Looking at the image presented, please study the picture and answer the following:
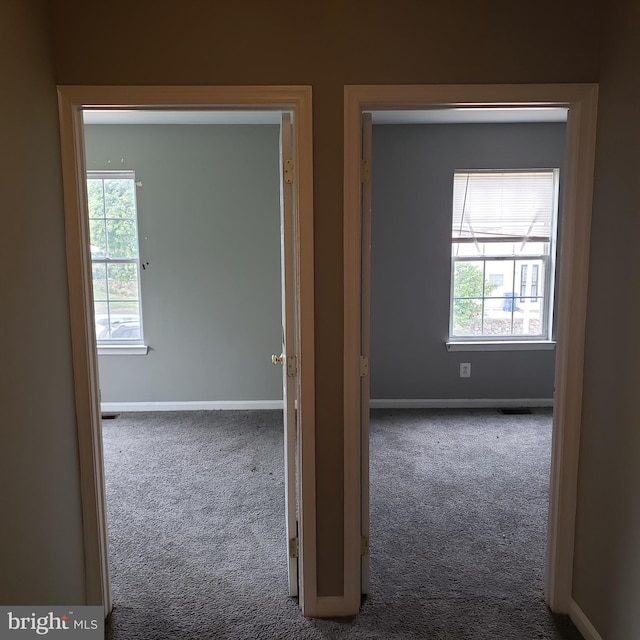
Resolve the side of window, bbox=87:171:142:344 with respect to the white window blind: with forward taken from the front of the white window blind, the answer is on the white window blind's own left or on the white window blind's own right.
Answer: on the white window blind's own right

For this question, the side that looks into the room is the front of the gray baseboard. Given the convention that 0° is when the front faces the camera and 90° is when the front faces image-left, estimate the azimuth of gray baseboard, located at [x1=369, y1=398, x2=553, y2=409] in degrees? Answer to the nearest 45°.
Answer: approximately 0°

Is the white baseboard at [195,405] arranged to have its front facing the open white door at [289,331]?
yes

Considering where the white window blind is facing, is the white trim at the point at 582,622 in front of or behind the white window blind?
in front

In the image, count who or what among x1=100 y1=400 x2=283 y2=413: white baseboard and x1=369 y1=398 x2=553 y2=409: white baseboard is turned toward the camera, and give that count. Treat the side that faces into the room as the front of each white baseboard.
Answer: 2

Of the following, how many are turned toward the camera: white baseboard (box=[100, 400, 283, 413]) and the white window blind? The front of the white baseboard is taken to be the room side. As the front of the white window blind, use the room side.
2

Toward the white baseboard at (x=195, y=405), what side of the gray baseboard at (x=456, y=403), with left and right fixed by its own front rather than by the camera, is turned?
right

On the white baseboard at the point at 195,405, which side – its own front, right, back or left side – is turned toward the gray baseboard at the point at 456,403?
left

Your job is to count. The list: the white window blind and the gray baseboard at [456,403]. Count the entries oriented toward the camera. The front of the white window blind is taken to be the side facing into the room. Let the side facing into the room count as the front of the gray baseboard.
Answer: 2

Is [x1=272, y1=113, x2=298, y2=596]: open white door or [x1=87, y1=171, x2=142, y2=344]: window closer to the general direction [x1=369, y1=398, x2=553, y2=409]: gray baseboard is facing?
the open white door

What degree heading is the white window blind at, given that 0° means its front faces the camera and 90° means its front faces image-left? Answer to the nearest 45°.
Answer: approximately 0°
